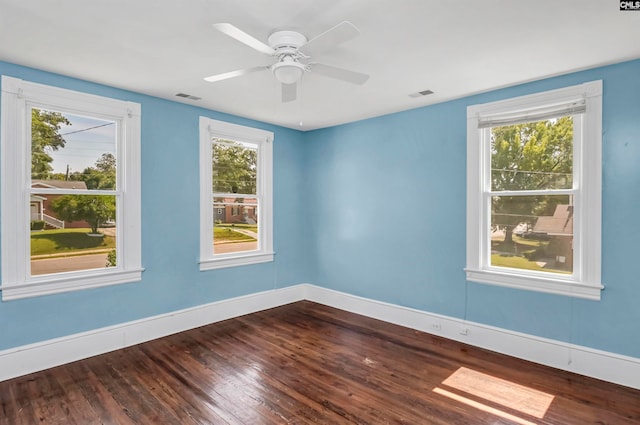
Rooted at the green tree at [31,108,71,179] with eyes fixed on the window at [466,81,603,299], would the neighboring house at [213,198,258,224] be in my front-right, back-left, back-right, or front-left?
front-left

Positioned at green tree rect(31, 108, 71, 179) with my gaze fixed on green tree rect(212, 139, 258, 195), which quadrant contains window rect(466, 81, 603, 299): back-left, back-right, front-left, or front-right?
front-right

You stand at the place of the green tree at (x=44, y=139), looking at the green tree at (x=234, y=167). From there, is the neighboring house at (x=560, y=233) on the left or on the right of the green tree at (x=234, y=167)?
right

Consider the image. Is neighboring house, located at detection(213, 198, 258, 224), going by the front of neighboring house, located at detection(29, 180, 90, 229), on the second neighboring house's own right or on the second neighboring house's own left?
on the second neighboring house's own left

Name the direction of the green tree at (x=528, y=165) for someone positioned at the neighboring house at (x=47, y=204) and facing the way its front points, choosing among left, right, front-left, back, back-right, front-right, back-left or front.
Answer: front-left

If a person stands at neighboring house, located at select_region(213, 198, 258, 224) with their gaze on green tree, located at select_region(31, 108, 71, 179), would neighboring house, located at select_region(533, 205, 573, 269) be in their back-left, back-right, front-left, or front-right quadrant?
back-left

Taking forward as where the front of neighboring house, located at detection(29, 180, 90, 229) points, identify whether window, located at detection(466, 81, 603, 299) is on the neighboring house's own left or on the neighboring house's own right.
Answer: on the neighboring house's own left

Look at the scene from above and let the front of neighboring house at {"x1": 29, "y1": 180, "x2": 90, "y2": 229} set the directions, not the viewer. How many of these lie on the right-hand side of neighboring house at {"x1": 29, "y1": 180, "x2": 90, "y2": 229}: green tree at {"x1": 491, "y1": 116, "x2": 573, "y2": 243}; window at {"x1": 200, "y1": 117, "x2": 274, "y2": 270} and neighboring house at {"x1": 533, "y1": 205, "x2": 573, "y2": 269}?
0

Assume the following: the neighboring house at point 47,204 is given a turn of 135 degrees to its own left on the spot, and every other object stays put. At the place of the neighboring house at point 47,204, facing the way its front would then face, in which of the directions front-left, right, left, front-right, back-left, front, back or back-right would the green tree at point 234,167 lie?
front-right
